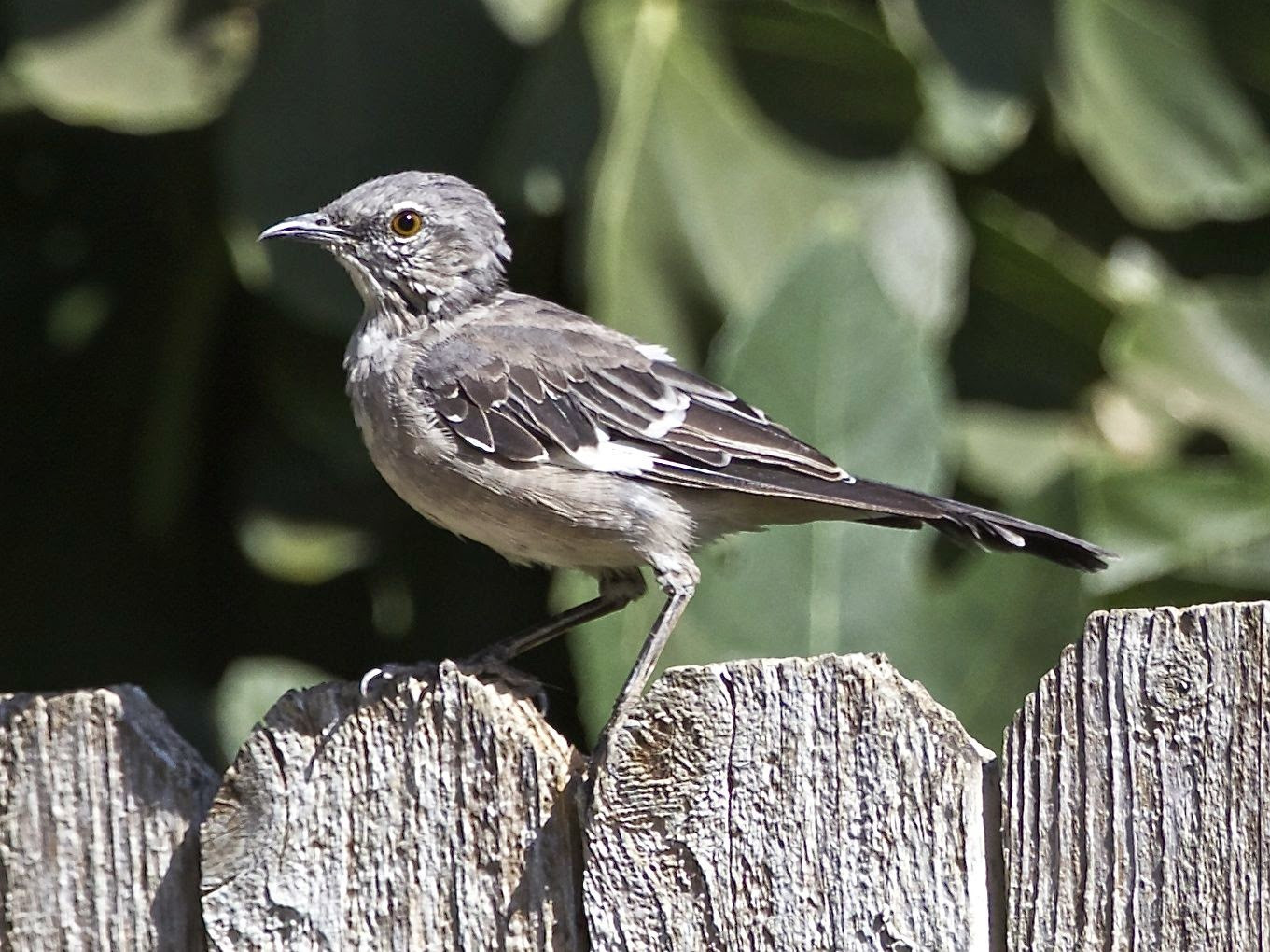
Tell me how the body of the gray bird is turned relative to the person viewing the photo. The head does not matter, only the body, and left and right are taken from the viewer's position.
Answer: facing to the left of the viewer

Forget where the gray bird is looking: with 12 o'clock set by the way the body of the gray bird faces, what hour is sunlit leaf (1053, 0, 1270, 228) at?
The sunlit leaf is roughly at 4 o'clock from the gray bird.

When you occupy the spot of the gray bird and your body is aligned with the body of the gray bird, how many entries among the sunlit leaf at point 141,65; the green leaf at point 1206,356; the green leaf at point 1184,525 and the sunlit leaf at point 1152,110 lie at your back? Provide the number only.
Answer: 3

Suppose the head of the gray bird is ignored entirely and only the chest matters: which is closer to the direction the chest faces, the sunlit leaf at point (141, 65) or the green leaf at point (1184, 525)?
the sunlit leaf
